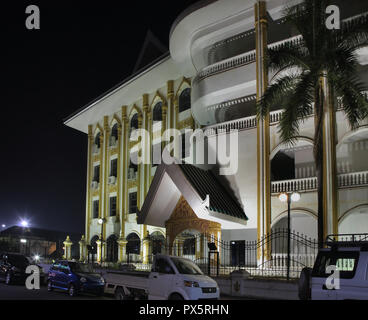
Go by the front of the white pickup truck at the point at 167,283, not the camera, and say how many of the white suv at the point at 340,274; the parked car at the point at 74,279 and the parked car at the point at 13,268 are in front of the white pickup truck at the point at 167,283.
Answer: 1

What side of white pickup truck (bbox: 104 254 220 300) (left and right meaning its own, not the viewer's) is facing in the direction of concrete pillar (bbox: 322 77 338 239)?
left

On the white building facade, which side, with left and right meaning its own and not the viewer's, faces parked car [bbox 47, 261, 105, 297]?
front

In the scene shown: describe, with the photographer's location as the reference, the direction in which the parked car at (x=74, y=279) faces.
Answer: facing the viewer and to the right of the viewer

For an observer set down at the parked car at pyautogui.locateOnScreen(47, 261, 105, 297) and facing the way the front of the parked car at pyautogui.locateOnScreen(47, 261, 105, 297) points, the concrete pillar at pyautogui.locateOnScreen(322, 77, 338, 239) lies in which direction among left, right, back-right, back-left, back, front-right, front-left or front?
front-left

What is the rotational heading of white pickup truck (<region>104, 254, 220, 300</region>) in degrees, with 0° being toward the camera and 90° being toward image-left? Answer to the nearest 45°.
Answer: approximately 315°
